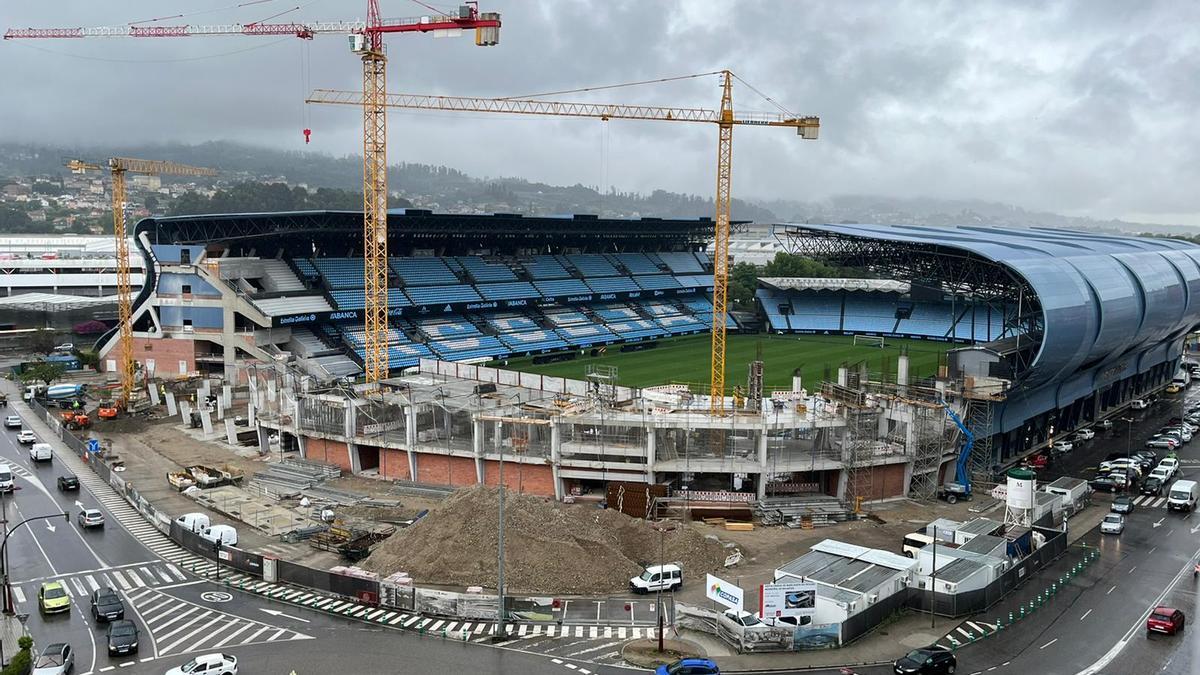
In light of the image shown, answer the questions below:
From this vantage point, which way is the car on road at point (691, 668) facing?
to the viewer's left

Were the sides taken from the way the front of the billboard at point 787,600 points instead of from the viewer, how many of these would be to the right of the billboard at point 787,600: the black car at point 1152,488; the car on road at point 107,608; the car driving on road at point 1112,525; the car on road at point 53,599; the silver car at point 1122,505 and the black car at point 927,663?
2

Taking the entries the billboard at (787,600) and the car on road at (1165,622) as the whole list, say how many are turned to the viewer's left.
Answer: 0

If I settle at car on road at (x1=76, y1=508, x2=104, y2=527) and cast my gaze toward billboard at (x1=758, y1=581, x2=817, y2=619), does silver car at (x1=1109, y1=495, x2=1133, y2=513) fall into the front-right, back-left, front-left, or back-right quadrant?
front-left

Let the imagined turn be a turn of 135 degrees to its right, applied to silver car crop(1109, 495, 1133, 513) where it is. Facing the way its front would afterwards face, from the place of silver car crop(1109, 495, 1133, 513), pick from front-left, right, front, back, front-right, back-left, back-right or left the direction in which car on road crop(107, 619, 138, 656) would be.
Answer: back-left

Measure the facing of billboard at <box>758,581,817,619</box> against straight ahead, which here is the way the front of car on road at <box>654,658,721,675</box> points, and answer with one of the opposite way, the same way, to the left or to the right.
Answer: to the left

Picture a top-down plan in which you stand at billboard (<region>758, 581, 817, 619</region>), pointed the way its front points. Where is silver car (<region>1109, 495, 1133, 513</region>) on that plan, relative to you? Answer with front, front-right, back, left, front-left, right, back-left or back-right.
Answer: back-left

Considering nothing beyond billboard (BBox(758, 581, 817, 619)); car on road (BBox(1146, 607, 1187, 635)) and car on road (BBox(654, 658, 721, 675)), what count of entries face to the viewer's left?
1

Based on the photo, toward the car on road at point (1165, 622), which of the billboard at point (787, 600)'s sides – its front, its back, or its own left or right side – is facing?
left

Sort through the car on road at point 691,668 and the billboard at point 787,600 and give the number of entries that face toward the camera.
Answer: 1

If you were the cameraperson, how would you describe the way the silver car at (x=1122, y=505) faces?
facing the viewer and to the left of the viewer

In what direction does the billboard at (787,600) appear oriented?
toward the camera
